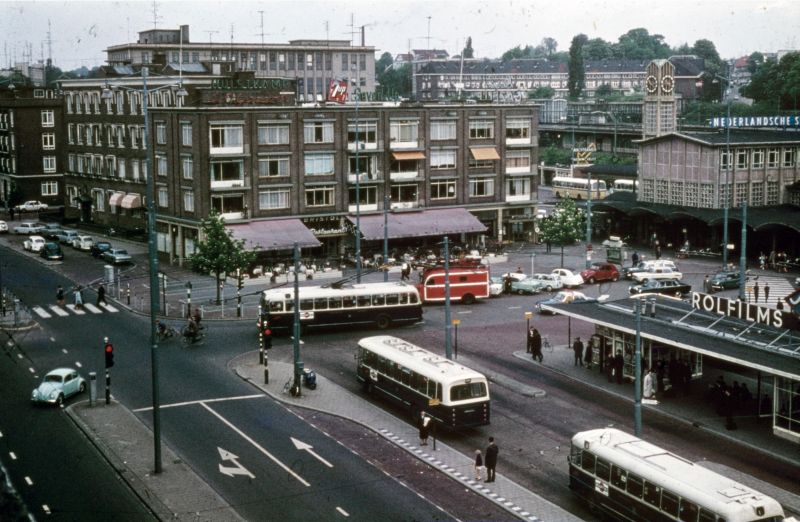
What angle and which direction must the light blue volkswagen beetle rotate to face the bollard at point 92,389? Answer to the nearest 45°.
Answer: approximately 90° to its left

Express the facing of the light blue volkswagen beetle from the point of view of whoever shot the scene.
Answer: facing the viewer and to the left of the viewer

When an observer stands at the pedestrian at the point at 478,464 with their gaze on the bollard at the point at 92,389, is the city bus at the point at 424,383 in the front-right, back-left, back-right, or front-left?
front-right

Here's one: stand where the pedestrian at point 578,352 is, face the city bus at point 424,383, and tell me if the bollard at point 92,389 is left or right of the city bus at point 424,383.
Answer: right

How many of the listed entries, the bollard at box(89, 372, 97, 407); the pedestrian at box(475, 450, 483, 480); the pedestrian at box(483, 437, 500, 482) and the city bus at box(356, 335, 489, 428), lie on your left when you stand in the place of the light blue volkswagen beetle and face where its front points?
4

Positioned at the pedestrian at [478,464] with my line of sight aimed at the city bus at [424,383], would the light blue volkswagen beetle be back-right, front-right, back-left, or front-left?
front-left

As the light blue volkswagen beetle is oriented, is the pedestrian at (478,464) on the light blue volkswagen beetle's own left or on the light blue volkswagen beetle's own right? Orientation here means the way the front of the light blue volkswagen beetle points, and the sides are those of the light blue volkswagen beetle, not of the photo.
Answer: on the light blue volkswagen beetle's own left

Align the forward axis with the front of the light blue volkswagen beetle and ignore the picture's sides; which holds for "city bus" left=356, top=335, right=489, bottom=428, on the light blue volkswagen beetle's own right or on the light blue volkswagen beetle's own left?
on the light blue volkswagen beetle's own left

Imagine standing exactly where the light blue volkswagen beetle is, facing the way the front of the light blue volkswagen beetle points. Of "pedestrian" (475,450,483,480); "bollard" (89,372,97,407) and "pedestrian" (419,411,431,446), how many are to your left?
3

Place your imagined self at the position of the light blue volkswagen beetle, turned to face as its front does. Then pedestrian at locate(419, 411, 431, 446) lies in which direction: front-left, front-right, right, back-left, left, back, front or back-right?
left

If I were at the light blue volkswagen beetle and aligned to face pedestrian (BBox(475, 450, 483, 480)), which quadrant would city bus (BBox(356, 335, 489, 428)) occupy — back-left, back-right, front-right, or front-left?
front-left

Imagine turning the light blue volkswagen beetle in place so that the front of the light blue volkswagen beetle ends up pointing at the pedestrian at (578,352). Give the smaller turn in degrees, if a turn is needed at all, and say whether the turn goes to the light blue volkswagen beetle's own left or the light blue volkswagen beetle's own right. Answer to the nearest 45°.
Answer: approximately 135° to the light blue volkswagen beetle's own left

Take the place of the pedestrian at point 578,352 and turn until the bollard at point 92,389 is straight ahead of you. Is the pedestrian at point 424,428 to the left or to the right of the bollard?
left
